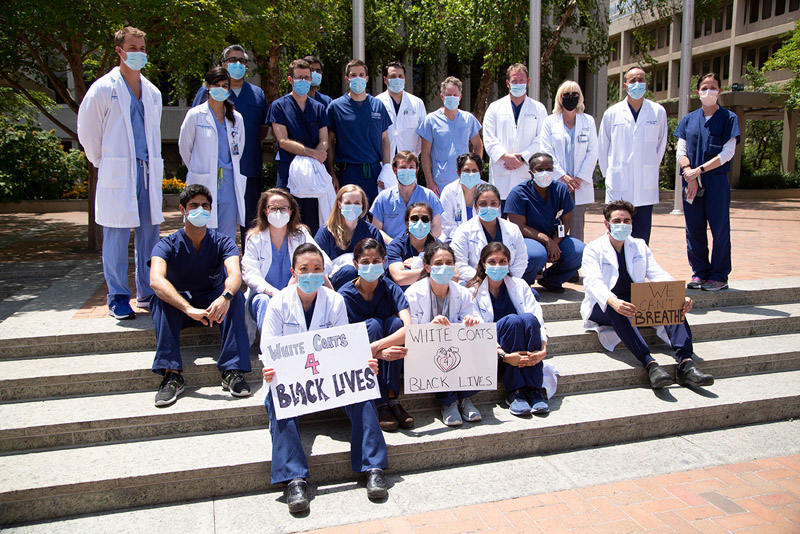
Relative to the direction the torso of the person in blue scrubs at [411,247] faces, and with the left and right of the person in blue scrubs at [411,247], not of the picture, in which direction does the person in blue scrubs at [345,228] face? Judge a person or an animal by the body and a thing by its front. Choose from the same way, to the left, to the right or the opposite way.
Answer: the same way

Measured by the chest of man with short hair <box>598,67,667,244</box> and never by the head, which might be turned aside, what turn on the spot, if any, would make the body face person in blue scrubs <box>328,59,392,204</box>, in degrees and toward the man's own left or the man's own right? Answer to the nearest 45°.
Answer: approximately 90° to the man's own right

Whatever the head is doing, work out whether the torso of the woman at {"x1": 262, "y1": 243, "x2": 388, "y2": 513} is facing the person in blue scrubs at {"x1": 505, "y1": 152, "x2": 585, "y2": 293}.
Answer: no

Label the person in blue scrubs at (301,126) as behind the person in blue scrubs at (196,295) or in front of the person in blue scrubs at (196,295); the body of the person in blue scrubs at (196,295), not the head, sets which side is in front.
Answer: behind

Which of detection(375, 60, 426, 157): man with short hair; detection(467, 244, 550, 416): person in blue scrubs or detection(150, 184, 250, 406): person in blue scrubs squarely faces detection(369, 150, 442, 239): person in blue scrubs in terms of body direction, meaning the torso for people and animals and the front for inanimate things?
the man with short hair

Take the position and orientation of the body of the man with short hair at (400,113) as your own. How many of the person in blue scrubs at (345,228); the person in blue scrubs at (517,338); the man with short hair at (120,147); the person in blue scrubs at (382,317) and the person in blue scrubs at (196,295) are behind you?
0

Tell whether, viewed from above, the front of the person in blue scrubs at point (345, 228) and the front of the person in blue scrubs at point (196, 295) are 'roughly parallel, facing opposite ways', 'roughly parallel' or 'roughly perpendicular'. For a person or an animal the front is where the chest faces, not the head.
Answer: roughly parallel

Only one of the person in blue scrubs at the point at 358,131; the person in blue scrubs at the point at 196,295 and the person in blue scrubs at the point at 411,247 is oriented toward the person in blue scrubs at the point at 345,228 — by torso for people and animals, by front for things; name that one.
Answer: the person in blue scrubs at the point at 358,131

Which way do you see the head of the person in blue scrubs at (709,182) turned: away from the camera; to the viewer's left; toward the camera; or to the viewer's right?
toward the camera

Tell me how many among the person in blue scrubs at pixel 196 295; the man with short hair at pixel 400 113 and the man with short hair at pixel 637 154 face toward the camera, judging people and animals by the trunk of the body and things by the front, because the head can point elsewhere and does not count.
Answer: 3

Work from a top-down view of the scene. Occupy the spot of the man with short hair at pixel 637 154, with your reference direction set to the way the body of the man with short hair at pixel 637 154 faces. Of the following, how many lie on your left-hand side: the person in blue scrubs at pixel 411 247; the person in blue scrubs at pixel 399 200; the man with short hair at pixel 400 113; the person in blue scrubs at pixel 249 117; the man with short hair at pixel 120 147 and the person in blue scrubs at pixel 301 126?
0

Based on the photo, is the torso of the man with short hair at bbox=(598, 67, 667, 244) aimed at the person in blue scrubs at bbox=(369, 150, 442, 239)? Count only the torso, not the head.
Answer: no

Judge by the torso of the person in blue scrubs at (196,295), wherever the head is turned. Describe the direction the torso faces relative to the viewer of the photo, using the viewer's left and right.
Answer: facing the viewer

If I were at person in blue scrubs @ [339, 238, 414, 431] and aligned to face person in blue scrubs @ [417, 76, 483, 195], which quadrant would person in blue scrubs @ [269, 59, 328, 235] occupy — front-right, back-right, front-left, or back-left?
front-left

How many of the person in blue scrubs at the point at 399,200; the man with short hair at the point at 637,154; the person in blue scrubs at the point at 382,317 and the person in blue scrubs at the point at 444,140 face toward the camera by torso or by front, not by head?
4

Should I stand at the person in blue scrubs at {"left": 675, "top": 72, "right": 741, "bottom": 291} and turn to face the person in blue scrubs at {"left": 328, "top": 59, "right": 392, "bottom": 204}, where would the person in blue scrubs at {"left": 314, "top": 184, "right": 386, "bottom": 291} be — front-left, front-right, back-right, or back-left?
front-left

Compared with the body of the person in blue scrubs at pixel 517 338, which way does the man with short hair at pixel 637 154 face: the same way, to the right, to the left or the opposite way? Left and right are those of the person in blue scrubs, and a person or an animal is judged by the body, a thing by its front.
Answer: the same way

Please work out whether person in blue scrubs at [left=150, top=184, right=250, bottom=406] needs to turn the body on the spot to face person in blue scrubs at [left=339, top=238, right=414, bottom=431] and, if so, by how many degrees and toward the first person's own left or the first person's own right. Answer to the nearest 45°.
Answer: approximately 45° to the first person's own left

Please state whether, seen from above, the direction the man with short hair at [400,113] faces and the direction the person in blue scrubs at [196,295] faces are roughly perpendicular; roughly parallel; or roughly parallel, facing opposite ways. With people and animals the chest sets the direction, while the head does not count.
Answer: roughly parallel

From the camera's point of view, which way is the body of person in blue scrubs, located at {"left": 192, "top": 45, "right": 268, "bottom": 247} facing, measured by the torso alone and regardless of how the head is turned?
toward the camera

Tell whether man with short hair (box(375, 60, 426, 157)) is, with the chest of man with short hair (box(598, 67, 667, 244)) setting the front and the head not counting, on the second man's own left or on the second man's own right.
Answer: on the second man's own right

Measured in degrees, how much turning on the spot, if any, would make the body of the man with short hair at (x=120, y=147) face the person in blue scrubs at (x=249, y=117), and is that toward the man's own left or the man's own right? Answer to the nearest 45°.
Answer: approximately 90° to the man's own left

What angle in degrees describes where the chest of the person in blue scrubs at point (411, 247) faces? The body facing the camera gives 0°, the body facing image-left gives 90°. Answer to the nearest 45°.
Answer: approximately 0°

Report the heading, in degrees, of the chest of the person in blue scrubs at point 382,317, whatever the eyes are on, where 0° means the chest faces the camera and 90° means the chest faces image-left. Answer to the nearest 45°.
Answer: approximately 0°

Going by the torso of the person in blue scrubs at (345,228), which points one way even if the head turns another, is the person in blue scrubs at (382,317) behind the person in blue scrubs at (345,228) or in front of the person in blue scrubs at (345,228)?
in front
